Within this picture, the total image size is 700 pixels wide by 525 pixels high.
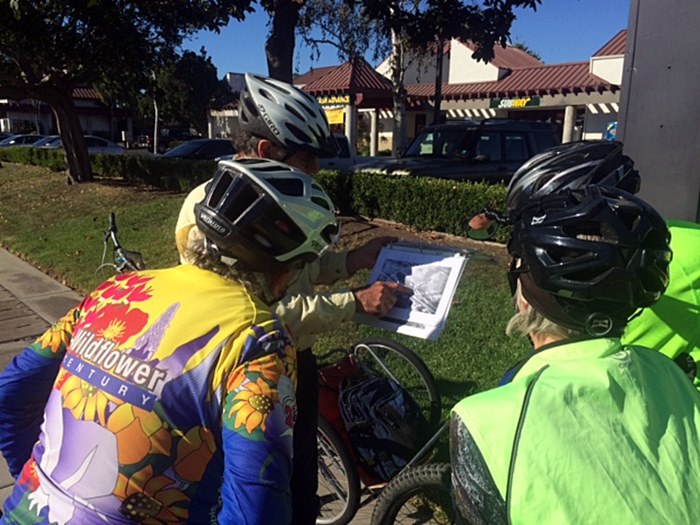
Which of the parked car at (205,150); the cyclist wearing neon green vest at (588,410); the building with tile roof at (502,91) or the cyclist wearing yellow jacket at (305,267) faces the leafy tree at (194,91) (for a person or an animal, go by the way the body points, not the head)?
the cyclist wearing neon green vest

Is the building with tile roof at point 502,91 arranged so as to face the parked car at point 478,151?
yes

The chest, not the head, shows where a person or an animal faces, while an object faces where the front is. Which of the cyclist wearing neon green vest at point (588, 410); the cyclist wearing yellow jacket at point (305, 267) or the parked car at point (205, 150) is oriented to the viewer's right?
the cyclist wearing yellow jacket

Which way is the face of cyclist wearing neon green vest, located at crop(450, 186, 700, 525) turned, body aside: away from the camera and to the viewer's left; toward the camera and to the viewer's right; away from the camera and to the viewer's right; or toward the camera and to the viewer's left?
away from the camera and to the viewer's left

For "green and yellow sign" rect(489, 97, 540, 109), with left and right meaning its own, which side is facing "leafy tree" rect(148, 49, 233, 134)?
right

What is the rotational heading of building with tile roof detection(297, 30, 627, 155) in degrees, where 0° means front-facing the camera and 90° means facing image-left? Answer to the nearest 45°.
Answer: approximately 0°

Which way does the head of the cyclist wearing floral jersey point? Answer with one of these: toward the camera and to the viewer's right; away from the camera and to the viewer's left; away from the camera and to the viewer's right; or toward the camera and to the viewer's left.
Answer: away from the camera and to the viewer's right

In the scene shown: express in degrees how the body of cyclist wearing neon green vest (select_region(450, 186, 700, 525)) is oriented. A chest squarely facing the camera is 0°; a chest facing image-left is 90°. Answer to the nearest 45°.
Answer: approximately 135°

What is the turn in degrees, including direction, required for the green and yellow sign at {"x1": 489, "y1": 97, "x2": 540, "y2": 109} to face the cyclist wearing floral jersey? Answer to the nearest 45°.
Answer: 0° — it already faces them

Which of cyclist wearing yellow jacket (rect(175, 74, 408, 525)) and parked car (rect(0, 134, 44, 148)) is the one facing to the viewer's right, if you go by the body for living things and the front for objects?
the cyclist wearing yellow jacket
